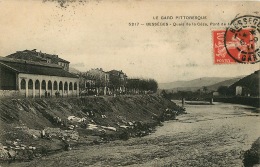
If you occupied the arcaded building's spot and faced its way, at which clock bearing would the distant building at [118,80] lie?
The distant building is roughly at 10 o'clock from the arcaded building.

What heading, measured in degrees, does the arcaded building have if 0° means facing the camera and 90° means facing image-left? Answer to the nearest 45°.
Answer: approximately 315°
